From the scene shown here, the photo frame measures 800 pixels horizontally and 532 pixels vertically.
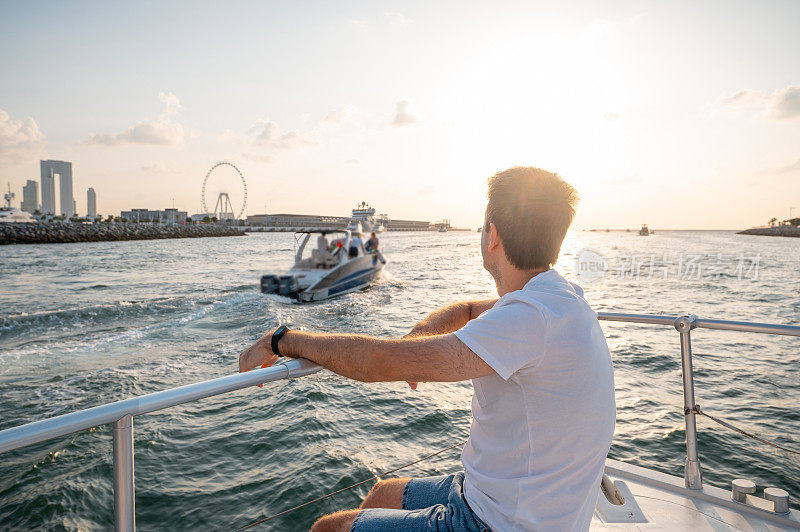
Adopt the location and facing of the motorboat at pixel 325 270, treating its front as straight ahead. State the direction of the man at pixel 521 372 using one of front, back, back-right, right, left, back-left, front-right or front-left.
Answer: back-right

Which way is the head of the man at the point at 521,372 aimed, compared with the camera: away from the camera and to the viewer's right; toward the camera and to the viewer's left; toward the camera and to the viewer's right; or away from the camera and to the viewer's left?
away from the camera and to the viewer's left

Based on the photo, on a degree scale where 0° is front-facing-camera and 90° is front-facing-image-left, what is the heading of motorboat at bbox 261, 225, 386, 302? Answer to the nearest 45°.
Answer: approximately 225°

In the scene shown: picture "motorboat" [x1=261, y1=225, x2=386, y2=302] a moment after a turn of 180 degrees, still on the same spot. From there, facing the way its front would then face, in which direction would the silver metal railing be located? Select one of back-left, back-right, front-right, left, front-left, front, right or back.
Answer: front-left
